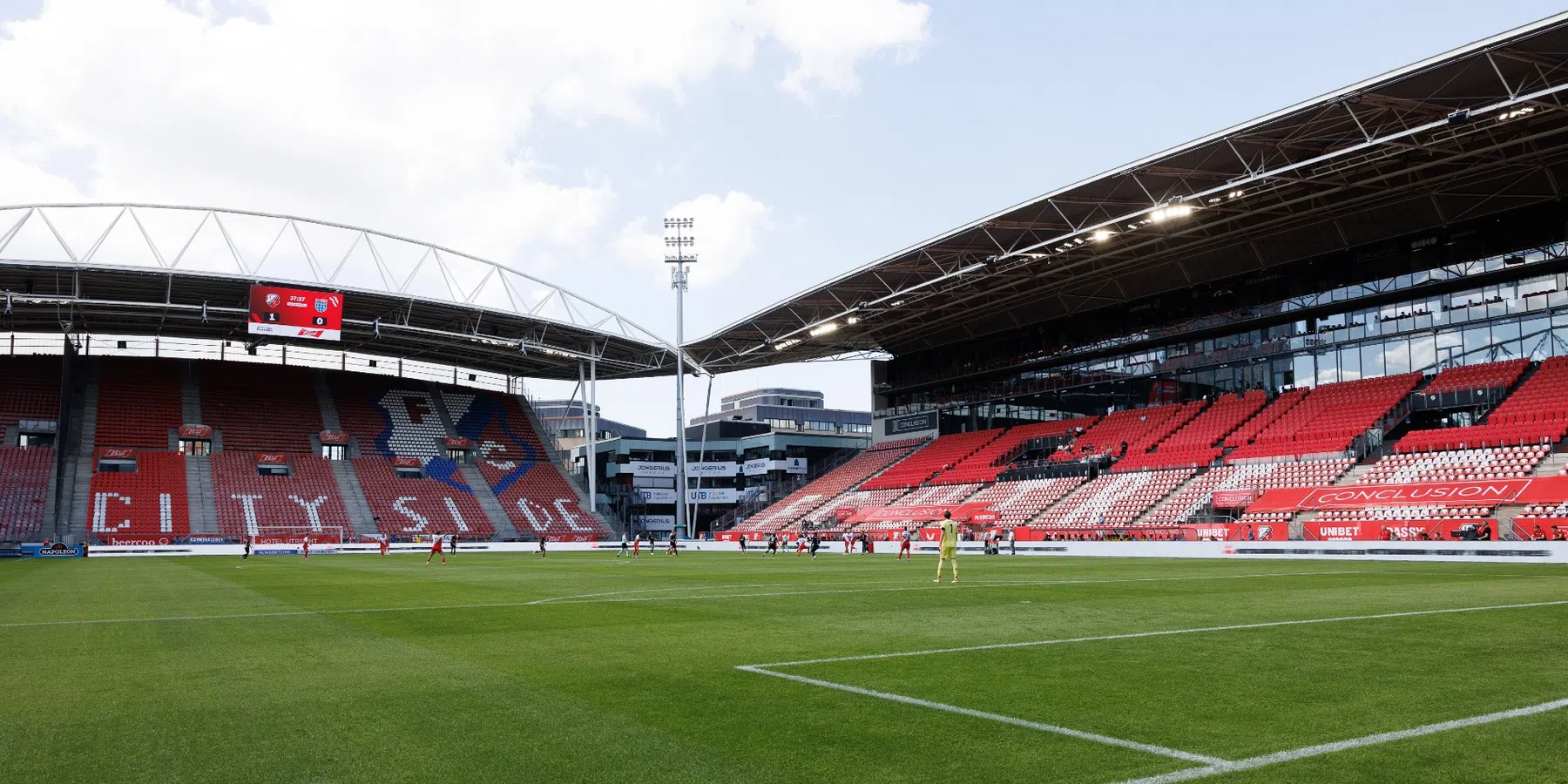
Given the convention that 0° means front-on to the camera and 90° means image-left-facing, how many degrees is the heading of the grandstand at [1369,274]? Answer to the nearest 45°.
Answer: approximately 45°
